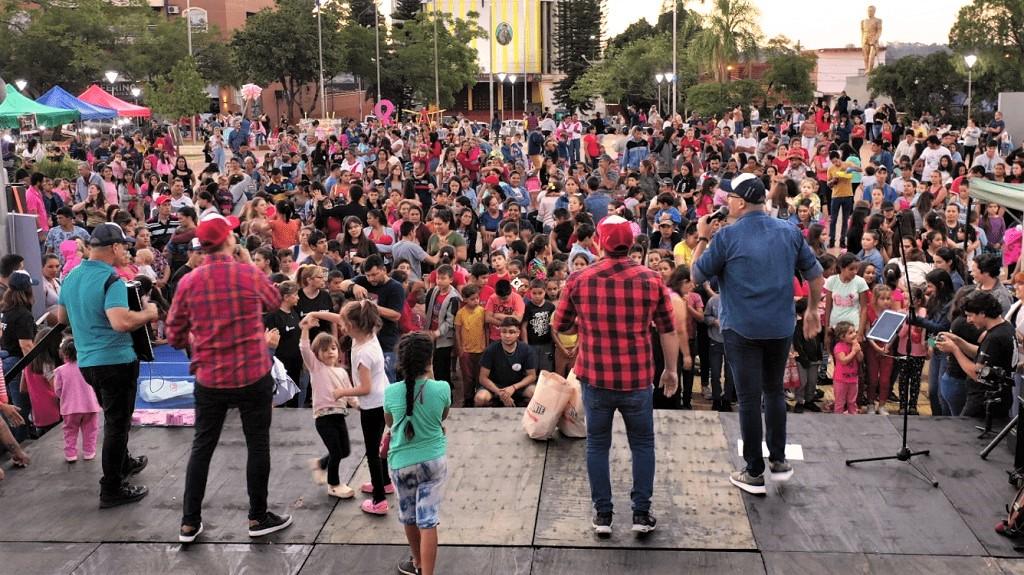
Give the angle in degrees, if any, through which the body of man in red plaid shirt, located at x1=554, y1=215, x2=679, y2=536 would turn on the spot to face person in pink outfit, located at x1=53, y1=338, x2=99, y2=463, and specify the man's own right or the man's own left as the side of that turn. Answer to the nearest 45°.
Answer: approximately 90° to the man's own left

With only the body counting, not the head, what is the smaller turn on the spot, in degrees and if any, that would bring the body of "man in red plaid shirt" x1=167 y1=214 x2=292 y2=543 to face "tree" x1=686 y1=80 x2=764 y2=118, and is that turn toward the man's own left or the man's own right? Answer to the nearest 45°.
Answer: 0° — they already face it

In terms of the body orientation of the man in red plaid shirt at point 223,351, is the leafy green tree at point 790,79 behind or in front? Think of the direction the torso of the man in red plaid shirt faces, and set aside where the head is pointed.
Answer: in front

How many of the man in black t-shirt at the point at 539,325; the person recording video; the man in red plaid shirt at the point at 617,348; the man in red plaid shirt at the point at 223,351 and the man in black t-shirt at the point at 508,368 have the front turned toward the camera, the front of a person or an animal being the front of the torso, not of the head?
2

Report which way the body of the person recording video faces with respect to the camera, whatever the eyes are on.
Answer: to the viewer's left

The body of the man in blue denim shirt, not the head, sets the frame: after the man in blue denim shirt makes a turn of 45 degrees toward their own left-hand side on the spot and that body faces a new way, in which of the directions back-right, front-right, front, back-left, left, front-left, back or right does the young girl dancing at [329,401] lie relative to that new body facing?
front

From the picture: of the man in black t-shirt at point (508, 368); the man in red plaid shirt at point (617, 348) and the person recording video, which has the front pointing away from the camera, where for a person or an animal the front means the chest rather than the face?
the man in red plaid shirt

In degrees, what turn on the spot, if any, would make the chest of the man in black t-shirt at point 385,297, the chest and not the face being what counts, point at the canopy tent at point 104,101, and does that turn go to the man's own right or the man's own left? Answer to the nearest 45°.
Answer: approximately 135° to the man's own right

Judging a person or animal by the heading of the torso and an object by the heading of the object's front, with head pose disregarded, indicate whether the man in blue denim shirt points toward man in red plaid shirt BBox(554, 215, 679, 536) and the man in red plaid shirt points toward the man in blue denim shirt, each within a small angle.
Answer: no

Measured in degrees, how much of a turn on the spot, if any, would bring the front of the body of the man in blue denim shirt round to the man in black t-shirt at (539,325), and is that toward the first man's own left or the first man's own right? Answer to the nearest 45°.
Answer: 0° — they already face them

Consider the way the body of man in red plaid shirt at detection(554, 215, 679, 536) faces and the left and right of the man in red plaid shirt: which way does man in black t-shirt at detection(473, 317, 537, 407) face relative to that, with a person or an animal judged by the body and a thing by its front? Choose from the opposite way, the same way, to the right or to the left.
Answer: the opposite way

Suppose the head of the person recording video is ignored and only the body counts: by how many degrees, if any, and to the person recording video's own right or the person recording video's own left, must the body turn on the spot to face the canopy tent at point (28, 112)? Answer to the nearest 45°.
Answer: approximately 45° to the person recording video's own right

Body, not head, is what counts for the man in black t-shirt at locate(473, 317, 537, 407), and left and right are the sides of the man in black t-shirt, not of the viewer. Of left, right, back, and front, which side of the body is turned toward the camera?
front

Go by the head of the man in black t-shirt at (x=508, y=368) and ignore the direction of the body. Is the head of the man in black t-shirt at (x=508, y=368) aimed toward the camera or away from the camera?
toward the camera

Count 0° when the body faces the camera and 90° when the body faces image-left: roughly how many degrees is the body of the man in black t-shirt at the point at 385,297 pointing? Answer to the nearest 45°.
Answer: approximately 45°

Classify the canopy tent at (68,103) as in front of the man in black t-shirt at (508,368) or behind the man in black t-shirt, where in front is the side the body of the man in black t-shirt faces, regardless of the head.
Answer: behind

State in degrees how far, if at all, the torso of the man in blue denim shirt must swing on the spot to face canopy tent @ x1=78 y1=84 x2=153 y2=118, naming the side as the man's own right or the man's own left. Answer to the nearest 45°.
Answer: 0° — they already face it

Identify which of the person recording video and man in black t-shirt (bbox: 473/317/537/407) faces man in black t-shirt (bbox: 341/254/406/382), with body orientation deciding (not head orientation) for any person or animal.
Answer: the person recording video

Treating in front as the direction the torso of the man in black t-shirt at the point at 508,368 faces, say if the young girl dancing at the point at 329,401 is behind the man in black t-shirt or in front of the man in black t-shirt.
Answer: in front

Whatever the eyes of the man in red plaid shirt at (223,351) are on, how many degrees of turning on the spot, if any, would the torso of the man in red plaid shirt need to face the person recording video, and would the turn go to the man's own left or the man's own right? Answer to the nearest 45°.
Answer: approximately 45° to the man's own right

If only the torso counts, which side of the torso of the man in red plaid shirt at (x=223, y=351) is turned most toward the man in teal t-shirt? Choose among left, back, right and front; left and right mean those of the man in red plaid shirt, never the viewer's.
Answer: left

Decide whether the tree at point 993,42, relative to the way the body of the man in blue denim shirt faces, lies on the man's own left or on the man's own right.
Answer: on the man's own right

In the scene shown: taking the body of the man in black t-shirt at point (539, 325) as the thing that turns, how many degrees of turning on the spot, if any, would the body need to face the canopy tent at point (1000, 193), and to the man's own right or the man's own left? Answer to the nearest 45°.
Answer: approximately 135° to the man's own left

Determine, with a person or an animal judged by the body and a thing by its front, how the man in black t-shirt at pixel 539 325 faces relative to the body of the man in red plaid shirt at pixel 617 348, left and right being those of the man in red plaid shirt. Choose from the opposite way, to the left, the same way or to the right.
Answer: the opposite way
